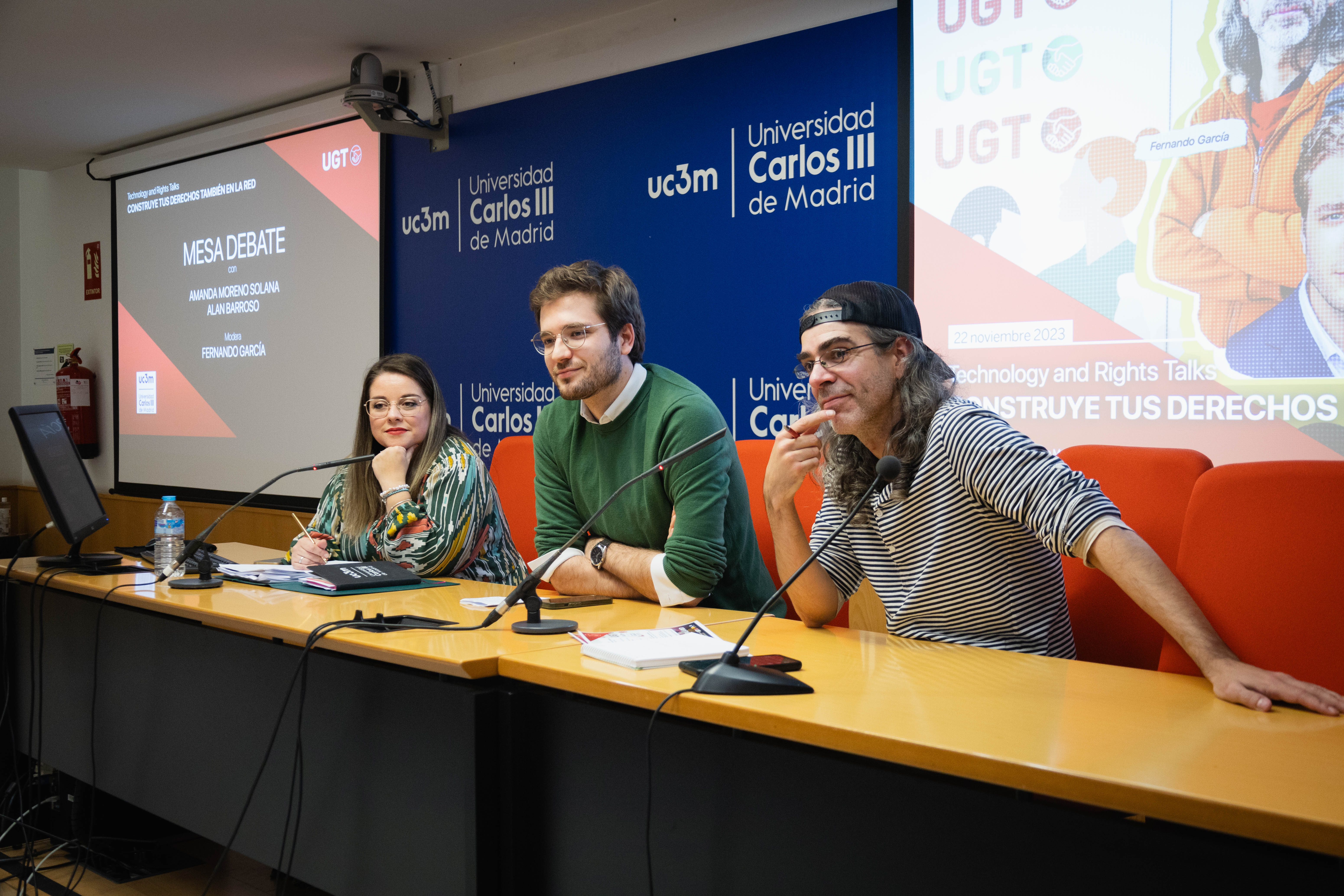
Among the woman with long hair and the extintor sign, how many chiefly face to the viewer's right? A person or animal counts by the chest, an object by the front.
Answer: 0

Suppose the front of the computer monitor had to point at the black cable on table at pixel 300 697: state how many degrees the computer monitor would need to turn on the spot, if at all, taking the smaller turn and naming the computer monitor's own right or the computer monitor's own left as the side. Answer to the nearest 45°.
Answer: approximately 45° to the computer monitor's own right

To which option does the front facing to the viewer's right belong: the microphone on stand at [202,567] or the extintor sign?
the microphone on stand

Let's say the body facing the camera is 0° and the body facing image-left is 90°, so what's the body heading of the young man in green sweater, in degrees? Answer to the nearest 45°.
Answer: approximately 45°

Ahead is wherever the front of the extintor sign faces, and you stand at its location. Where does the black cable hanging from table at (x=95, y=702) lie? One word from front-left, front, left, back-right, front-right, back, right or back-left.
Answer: front-left

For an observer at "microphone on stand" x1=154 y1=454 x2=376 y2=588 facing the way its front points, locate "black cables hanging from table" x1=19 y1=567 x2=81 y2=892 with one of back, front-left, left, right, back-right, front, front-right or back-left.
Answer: back-left

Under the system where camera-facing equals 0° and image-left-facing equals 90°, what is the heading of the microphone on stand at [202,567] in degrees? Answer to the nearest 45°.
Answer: approximately 270°

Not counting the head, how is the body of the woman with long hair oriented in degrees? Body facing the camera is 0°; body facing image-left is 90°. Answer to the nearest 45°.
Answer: approximately 45°

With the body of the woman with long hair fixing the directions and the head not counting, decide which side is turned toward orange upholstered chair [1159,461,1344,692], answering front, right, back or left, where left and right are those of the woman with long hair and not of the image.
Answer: left

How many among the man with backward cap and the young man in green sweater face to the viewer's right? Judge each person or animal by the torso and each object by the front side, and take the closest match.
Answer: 0

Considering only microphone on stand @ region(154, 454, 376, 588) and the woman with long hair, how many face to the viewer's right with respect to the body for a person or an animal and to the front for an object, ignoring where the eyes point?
1

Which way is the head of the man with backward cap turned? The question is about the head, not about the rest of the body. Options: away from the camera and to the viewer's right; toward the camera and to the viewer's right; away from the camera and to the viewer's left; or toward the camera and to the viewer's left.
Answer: toward the camera and to the viewer's left

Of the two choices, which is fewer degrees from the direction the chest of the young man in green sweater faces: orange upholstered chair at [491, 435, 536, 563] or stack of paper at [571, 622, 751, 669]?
the stack of paper

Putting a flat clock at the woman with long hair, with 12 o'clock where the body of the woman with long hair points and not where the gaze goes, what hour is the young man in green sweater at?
The young man in green sweater is roughly at 9 o'clock from the woman with long hair.
